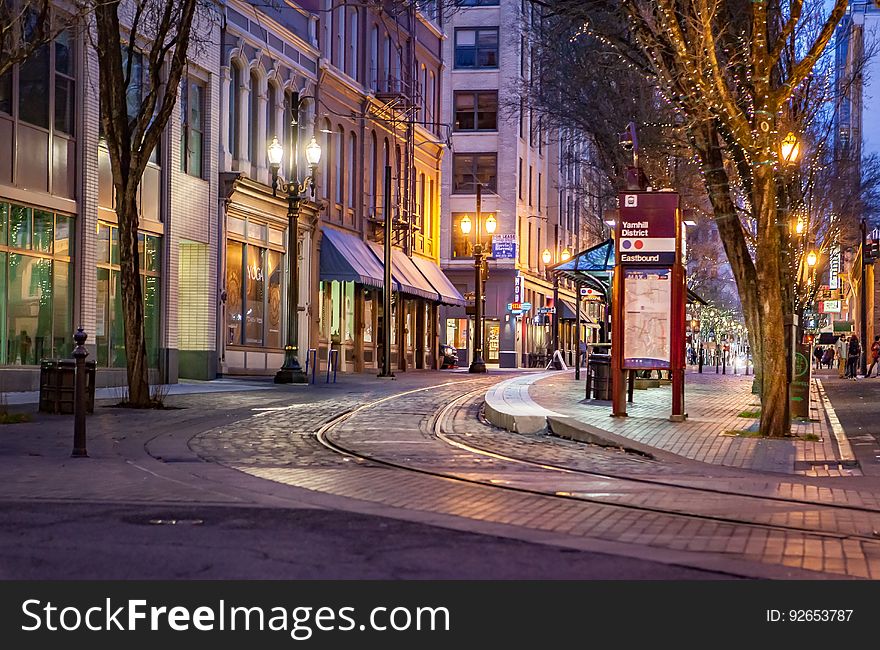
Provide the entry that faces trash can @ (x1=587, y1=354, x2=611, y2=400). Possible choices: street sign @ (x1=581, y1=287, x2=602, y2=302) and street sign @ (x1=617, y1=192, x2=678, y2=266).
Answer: street sign @ (x1=581, y1=287, x2=602, y2=302)

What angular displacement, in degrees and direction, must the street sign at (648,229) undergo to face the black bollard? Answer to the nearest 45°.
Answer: approximately 45° to its right

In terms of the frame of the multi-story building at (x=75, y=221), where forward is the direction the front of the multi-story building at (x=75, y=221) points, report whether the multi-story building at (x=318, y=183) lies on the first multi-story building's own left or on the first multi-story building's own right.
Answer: on the first multi-story building's own left

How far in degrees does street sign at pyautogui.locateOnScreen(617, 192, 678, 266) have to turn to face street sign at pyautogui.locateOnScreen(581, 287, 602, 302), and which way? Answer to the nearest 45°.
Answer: approximately 180°

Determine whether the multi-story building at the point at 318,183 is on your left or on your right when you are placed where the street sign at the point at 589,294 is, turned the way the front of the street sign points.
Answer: on your right

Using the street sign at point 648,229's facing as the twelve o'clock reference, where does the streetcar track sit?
The streetcar track is roughly at 12 o'clock from the street sign.

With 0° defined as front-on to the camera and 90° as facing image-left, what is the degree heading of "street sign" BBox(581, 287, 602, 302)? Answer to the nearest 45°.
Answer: approximately 0°

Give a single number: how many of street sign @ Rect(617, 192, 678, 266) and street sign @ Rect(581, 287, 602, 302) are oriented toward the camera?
2

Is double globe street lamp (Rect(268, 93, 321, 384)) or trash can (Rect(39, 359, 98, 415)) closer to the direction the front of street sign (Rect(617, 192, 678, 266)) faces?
the trash can

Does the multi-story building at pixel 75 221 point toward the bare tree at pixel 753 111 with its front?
yes
